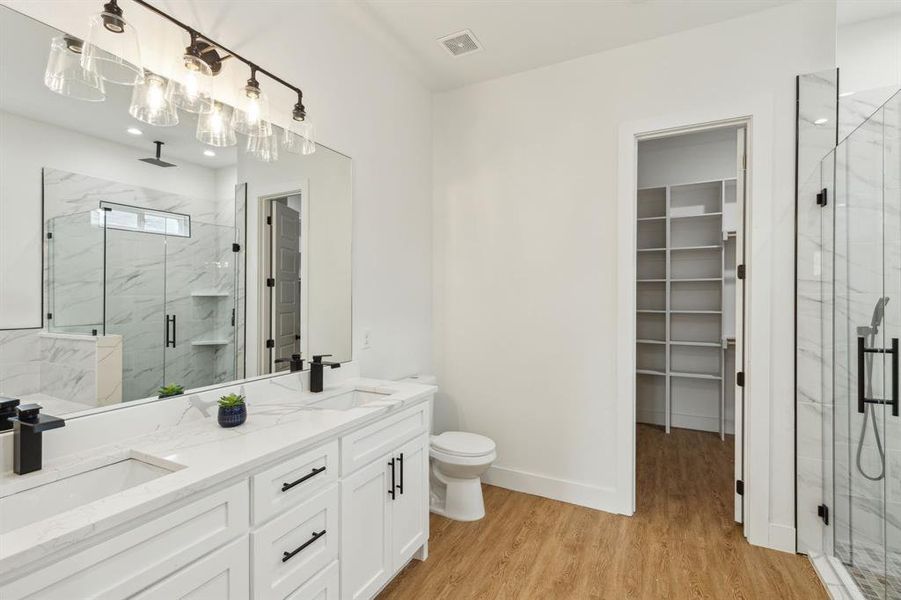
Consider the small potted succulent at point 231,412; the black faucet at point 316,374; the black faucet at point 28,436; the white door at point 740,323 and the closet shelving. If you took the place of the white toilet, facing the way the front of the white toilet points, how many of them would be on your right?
3

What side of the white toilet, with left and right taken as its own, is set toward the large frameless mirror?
right

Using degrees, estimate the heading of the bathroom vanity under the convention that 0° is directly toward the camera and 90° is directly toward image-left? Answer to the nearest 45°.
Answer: approximately 315°

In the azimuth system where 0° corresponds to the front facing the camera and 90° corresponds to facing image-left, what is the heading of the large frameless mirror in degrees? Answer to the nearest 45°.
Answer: approximately 315°

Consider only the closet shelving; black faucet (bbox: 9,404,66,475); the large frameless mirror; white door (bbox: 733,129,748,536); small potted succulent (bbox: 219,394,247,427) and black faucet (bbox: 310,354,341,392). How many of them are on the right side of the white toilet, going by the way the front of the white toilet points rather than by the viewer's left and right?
4

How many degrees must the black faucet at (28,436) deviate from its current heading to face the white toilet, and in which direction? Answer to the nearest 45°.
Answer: approximately 45° to its left

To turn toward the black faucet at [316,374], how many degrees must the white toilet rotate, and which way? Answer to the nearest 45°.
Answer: approximately 90° to its right
